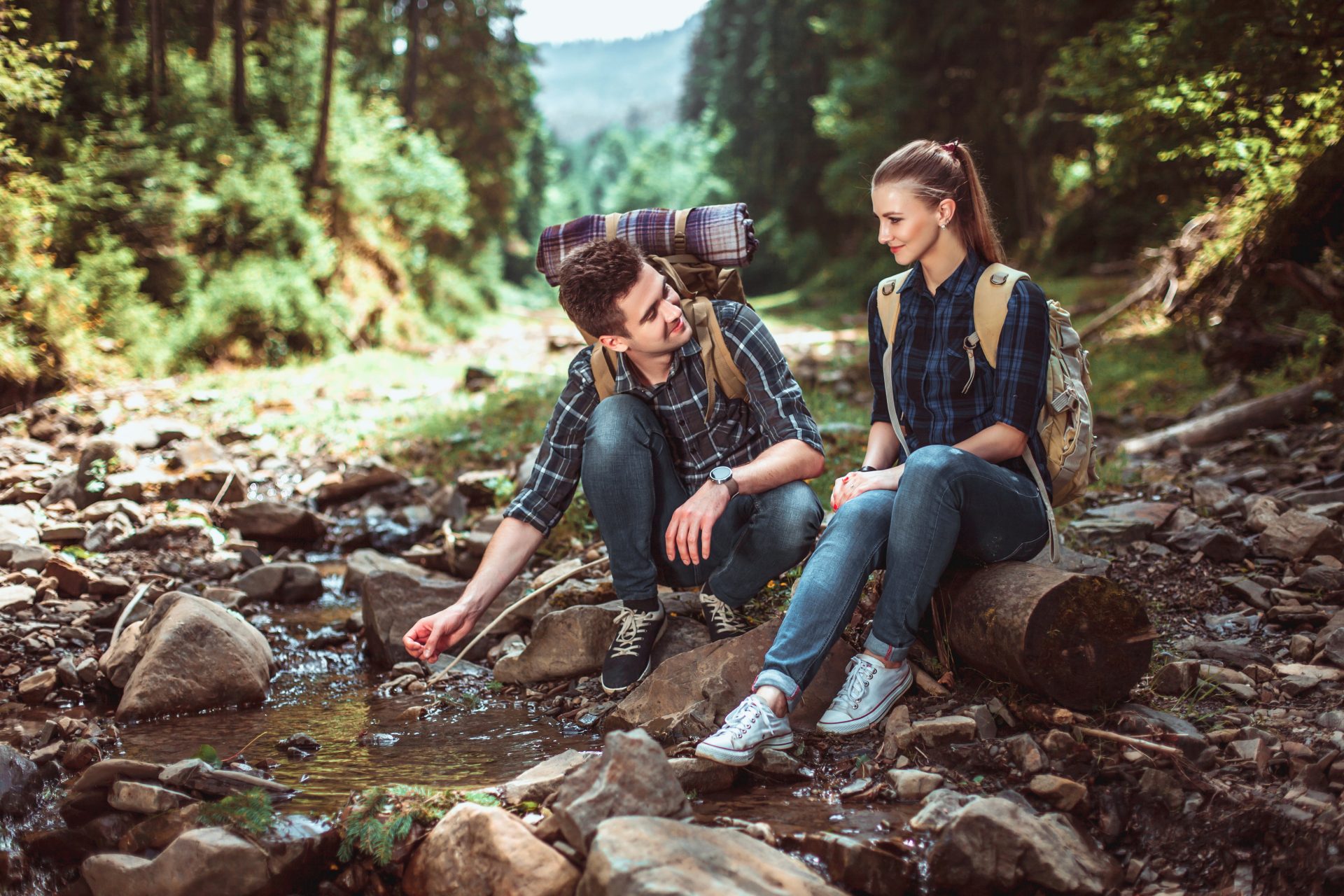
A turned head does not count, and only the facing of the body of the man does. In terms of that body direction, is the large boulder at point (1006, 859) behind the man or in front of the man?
in front

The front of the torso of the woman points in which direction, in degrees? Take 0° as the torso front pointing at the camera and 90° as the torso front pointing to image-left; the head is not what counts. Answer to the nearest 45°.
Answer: approximately 45°

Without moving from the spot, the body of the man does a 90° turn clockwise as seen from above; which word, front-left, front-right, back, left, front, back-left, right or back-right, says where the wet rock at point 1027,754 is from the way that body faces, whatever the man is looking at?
back-left

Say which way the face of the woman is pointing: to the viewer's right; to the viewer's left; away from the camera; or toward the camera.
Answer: to the viewer's left

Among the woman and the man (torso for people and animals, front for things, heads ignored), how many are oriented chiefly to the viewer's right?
0

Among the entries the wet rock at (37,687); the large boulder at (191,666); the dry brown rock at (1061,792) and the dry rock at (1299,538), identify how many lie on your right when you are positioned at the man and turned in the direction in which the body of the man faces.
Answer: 2

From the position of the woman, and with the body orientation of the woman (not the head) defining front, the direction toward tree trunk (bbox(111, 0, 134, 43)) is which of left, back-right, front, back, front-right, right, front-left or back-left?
right

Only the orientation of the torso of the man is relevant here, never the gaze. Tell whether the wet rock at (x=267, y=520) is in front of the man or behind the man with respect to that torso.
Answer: behind

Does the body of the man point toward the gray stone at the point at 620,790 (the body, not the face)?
yes

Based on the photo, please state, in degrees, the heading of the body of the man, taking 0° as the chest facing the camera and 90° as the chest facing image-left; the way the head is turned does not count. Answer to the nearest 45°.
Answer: approximately 0°
